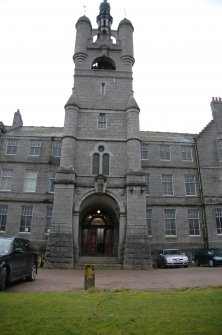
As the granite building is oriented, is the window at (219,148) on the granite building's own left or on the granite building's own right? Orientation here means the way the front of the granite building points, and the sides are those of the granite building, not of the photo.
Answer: on the granite building's own left

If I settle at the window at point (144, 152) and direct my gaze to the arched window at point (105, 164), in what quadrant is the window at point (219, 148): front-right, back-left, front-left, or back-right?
back-left

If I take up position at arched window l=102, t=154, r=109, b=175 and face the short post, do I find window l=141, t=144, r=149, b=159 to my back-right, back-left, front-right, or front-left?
back-left

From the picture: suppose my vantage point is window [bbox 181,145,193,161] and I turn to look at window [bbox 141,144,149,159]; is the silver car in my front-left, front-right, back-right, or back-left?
front-left

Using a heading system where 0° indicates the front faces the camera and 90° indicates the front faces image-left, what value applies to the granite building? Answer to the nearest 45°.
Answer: approximately 0°

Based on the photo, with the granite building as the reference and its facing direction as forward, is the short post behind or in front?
in front
